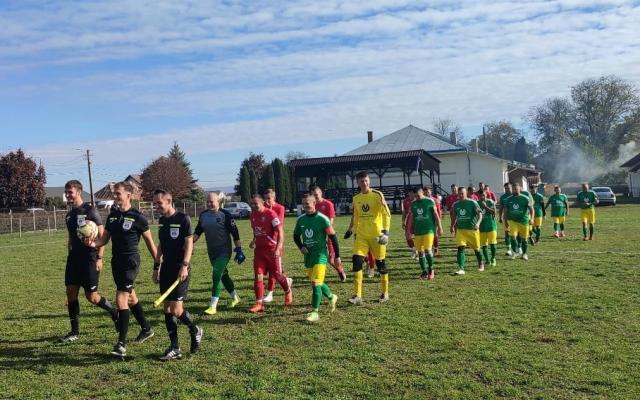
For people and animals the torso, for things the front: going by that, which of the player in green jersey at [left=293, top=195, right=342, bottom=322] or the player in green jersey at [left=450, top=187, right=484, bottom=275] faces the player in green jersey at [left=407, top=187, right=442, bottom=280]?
the player in green jersey at [left=450, top=187, right=484, bottom=275]

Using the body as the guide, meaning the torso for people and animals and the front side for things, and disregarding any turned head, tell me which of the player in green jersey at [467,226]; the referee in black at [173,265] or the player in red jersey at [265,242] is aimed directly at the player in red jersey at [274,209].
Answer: the player in green jersey

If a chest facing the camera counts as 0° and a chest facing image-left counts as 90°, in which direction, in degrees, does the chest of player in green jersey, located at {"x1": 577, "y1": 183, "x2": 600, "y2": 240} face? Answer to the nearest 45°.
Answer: approximately 0°

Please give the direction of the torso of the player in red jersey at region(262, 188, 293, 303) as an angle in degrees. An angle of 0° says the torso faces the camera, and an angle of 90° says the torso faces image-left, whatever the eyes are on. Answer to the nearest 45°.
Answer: approximately 45°

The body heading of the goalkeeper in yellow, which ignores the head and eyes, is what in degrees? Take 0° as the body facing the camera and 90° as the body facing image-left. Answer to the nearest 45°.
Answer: approximately 0°

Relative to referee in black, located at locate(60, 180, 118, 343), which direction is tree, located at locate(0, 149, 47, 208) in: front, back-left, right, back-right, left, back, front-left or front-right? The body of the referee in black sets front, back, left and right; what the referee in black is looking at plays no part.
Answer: back-right

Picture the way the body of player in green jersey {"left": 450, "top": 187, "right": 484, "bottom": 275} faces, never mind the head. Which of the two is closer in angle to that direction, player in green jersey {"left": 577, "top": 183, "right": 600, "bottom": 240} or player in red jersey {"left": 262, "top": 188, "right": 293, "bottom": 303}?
the player in red jersey

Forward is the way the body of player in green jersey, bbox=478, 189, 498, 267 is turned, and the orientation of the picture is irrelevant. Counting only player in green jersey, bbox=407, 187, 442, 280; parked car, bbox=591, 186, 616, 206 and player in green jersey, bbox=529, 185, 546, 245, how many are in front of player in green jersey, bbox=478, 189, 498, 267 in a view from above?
1

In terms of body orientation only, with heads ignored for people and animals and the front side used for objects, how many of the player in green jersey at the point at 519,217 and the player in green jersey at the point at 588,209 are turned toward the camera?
2

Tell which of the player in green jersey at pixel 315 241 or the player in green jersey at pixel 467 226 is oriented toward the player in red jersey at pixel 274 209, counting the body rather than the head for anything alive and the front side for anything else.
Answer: the player in green jersey at pixel 467 226

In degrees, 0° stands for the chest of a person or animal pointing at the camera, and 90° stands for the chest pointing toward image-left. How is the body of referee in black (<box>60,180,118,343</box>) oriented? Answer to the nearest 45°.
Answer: approximately 45°
